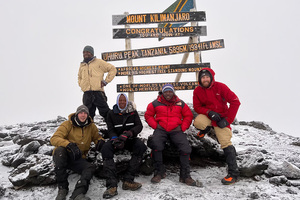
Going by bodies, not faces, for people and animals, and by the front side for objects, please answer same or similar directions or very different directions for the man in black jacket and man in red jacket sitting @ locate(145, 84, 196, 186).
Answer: same or similar directions

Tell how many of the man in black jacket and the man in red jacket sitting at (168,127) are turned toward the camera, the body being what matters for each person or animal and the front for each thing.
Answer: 2

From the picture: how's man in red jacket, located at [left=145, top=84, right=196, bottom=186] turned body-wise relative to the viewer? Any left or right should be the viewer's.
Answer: facing the viewer

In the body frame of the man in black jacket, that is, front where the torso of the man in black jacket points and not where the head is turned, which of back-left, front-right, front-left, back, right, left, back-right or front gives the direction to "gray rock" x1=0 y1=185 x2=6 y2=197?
right

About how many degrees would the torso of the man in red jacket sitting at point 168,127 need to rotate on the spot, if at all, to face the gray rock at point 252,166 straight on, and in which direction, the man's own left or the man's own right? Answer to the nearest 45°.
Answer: approximately 90° to the man's own left

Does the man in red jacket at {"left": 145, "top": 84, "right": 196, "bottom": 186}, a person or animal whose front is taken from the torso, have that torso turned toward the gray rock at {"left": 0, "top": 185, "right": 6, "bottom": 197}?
no

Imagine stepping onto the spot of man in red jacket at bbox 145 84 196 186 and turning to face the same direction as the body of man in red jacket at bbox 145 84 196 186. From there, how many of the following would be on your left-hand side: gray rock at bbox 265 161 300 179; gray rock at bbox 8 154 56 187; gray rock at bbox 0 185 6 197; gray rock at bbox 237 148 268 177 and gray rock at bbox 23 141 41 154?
2

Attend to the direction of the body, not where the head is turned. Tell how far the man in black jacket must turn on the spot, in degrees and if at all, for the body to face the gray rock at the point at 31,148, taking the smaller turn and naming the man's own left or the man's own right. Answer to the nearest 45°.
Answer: approximately 135° to the man's own right

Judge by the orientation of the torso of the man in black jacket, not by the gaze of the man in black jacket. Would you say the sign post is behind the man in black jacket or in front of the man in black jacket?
behind

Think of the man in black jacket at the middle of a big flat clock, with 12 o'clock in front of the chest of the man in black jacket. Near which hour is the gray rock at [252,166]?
The gray rock is roughly at 9 o'clock from the man in black jacket.

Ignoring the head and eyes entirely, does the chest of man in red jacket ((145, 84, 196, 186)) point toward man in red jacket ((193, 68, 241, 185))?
no

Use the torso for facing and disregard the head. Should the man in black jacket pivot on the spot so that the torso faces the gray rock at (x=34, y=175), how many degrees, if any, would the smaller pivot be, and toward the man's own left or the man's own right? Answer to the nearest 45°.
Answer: approximately 90° to the man's own right

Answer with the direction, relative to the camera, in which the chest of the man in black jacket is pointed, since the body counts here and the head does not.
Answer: toward the camera

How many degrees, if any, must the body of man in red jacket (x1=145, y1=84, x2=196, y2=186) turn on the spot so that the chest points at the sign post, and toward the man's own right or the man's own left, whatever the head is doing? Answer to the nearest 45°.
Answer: approximately 180°

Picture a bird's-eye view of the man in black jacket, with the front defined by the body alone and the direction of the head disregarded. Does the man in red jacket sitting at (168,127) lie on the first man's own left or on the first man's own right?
on the first man's own left

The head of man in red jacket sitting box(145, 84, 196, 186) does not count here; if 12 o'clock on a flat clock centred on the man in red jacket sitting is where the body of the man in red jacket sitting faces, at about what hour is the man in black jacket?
The man in black jacket is roughly at 2 o'clock from the man in red jacket sitting.

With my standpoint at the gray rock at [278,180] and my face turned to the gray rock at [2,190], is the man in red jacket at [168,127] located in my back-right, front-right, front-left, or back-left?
front-right

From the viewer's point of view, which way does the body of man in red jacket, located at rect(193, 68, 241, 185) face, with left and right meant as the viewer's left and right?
facing the viewer and to the left of the viewer
